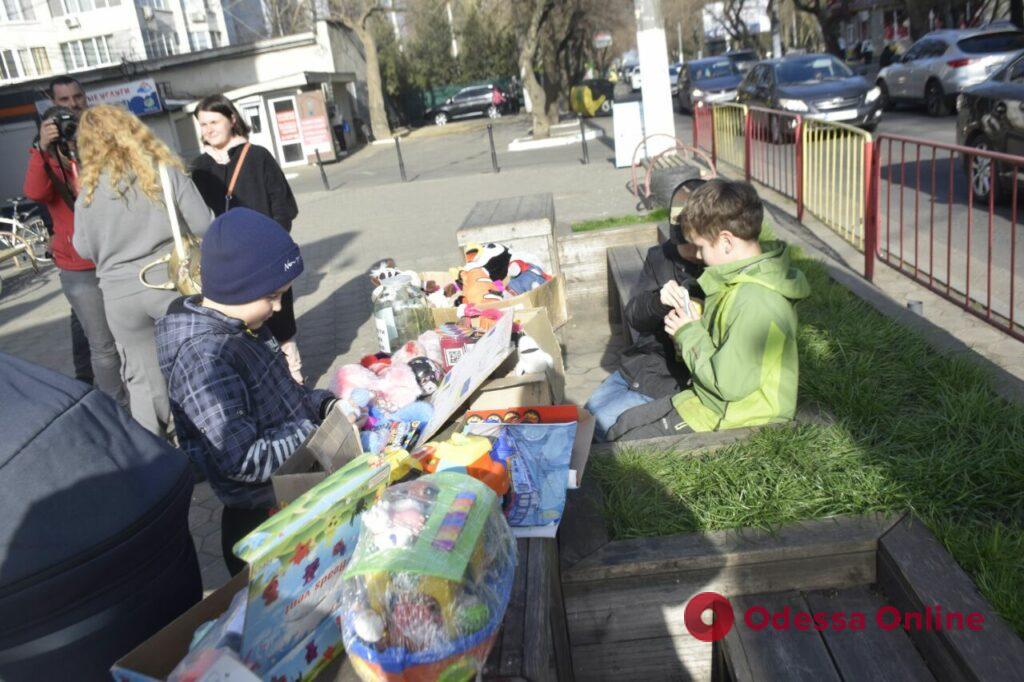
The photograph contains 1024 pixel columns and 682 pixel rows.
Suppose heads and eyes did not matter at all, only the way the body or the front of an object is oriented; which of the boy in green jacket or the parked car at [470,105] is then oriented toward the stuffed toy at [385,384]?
the boy in green jacket

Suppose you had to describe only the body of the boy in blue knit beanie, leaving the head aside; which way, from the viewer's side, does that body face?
to the viewer's right

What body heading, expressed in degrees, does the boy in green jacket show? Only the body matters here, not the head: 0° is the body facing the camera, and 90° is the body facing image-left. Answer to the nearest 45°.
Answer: approximately 90°

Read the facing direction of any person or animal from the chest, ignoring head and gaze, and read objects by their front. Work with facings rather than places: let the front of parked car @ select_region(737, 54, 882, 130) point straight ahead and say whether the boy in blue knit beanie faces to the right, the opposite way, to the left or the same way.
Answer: to the left

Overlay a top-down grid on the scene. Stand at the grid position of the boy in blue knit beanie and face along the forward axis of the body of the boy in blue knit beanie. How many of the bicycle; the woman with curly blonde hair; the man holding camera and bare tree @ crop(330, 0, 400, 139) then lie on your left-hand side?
4

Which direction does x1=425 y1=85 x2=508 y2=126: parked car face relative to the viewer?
to the viewer's left

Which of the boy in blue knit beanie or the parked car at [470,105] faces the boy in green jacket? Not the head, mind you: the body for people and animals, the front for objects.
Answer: the boy in blue knit beanie

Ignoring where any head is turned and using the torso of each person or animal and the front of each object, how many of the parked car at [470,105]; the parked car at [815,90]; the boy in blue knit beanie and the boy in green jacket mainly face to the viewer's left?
2

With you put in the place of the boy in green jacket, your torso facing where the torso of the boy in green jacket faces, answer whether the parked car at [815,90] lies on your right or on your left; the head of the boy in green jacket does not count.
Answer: on your right

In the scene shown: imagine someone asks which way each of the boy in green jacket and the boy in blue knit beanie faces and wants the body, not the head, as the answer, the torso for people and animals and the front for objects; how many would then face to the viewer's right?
1

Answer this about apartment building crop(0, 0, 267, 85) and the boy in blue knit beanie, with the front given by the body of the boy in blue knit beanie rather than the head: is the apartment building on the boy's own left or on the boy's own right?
on the boy's own left

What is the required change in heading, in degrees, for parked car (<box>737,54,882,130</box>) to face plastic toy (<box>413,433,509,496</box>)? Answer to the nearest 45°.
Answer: approximately 45° to its right

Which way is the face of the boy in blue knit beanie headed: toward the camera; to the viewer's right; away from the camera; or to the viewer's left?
to the viewer's right

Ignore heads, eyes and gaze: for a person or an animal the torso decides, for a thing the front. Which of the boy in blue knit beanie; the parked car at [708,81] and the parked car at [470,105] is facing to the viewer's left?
the parked car at [470,105]

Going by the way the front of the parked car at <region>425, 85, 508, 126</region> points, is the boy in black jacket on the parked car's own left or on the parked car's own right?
on the parked car's own left

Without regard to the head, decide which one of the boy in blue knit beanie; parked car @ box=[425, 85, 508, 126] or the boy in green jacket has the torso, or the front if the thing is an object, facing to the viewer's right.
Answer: the boy in blue knit beanie

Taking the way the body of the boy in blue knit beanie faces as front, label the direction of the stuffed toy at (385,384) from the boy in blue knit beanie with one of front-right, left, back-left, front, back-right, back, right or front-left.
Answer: front-left

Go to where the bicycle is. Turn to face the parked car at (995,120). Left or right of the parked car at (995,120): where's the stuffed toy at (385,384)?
right
